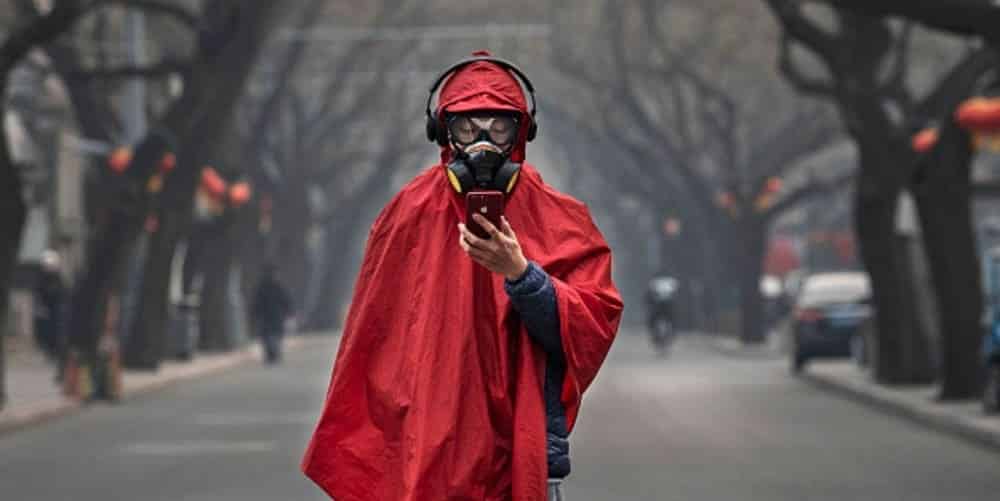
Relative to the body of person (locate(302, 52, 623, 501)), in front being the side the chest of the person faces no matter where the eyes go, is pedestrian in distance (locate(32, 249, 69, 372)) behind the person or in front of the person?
behind

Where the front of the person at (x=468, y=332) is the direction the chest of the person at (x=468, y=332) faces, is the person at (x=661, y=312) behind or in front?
behind

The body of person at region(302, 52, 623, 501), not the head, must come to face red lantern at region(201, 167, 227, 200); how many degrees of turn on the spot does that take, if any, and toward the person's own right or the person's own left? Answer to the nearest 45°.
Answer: approximately 180°

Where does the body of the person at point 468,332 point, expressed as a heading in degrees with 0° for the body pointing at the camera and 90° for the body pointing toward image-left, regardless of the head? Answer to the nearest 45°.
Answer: approximately 0°

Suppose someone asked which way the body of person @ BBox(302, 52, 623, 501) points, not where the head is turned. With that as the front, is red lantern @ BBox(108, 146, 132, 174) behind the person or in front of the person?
behind

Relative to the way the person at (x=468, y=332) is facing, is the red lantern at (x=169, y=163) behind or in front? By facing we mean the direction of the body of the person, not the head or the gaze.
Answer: behind

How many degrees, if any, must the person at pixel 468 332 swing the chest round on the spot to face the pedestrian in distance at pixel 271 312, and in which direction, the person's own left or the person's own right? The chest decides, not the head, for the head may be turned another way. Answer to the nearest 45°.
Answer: approximately 180°
